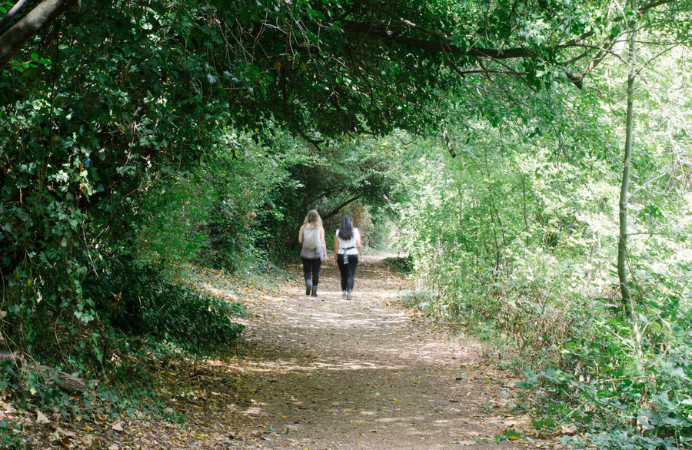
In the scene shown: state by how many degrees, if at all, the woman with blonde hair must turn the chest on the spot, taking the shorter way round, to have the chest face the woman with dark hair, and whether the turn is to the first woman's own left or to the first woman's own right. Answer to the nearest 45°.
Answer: approximately 45° to the first woman's own right

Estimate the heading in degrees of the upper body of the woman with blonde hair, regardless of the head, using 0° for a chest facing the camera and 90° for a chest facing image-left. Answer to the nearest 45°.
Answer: approximately 180°

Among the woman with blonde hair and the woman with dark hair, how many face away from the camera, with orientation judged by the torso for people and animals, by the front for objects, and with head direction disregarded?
2

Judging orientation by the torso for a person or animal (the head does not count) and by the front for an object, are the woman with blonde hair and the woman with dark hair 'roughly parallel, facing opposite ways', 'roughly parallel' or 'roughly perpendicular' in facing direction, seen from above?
roughly parallel

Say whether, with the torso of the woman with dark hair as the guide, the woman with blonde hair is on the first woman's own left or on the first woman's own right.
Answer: on the first woman's own left

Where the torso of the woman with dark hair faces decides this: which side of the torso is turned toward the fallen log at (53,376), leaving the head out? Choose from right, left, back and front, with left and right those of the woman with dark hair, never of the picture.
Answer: back

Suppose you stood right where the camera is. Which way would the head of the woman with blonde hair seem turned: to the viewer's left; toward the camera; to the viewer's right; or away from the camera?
away from the camera

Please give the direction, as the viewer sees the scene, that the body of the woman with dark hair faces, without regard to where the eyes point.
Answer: away from the camera
